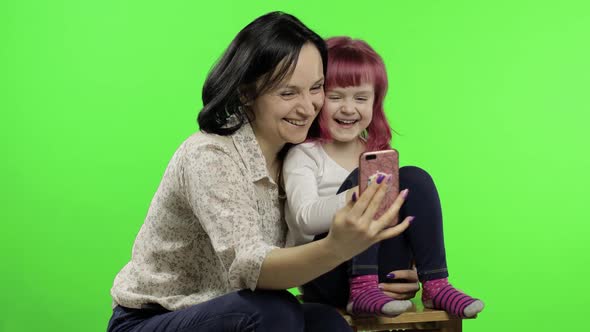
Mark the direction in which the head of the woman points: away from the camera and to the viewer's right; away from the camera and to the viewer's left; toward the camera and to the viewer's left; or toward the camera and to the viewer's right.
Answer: toward the camera and to the viewer's right

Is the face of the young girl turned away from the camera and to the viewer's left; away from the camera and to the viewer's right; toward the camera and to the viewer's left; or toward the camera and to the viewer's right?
toward the camera and to the viewer's right

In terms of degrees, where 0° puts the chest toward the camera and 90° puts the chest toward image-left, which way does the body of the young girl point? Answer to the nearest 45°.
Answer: approximately 315°
